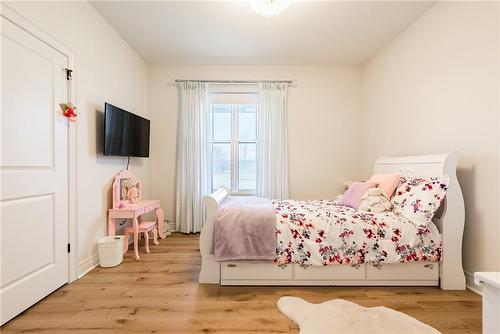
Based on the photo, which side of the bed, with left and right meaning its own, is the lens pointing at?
left

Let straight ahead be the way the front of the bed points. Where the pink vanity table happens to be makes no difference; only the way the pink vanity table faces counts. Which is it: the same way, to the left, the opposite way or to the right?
the opposite way

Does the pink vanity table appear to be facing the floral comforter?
yes

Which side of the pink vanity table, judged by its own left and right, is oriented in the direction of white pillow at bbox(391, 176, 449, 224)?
front

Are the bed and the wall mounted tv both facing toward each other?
yes

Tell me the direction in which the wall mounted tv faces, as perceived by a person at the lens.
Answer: facing the viewer and to the right of the viewer

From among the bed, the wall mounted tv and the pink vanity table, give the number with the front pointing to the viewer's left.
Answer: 1

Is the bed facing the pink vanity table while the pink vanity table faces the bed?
yes

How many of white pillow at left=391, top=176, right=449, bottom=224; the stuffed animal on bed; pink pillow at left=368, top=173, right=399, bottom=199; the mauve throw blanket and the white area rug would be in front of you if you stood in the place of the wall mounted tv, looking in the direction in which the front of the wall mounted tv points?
5

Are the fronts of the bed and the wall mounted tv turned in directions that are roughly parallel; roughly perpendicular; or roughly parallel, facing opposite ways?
roughly parallel, facing opposite ways

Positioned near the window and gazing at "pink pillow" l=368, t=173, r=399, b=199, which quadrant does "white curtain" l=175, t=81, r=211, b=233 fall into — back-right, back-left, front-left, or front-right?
back-right

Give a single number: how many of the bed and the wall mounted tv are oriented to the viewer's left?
1

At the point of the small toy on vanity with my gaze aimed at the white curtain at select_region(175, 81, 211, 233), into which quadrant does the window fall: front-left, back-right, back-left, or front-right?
front-right

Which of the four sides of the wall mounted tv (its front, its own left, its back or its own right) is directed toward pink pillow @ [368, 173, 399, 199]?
front

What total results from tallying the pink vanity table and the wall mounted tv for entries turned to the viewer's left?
0

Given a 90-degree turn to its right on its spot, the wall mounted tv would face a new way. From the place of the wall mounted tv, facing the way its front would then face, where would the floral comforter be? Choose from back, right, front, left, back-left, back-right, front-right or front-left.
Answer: left

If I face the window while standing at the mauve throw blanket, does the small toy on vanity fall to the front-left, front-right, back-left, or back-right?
front-left
